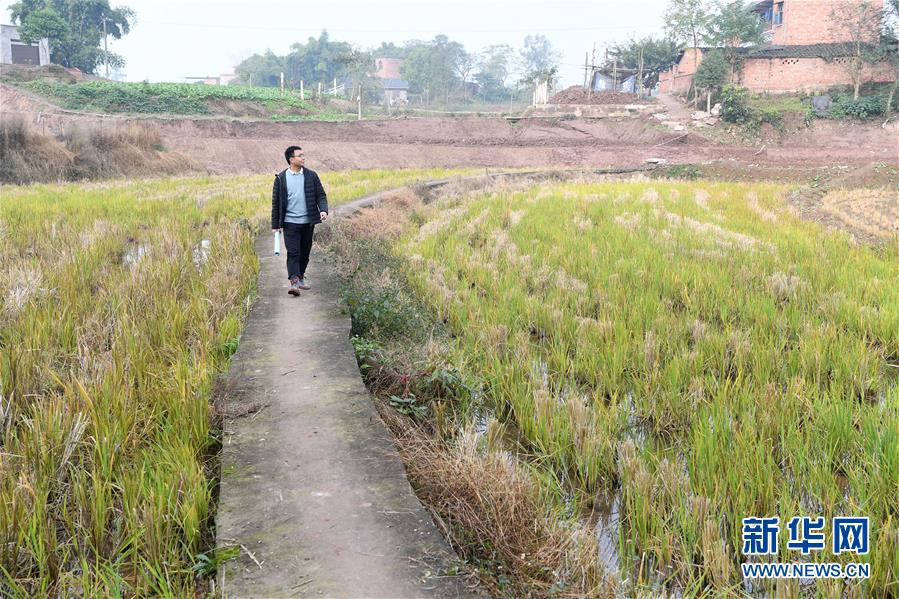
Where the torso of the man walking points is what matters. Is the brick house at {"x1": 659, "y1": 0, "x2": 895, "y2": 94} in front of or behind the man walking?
behind

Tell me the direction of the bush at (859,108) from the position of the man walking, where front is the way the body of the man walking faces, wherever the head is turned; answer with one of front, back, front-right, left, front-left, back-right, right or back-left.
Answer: back-left

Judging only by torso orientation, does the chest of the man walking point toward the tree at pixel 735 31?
no

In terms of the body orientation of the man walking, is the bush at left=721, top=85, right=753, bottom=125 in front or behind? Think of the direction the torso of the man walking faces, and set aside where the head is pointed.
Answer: behind

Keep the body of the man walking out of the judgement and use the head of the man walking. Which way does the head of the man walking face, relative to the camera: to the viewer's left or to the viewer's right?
to the viewer's right

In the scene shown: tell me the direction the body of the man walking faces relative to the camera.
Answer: toward the camera
